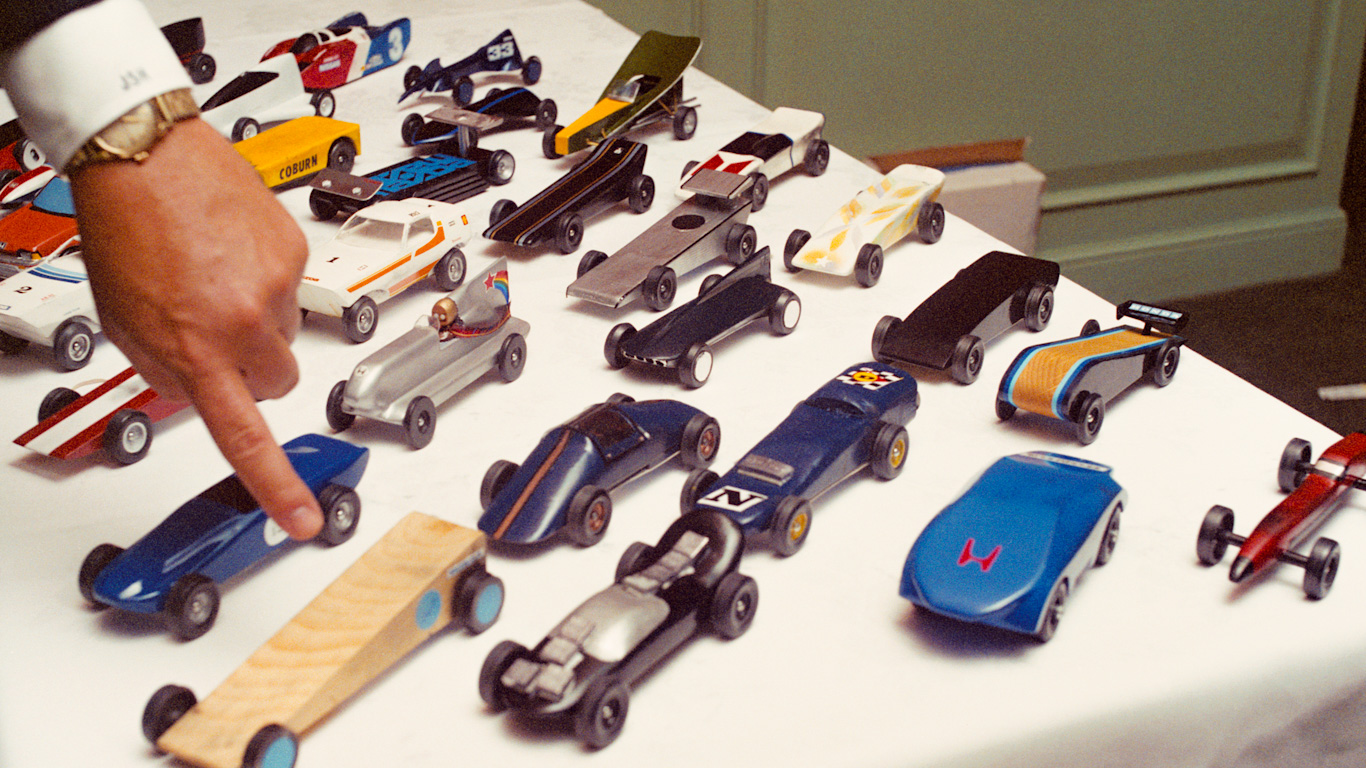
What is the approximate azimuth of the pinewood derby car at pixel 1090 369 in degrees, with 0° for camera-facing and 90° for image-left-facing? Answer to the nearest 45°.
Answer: approximately 45°

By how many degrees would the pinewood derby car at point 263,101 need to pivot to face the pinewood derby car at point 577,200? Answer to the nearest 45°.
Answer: approximately 90° to its left

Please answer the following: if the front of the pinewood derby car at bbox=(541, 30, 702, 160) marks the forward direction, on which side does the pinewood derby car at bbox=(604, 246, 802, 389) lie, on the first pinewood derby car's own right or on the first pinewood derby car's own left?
on the first pinewood derby car's own left

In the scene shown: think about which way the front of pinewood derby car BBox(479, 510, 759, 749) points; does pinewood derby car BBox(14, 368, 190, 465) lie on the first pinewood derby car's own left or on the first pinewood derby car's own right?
on the first pinewood derby car's own right

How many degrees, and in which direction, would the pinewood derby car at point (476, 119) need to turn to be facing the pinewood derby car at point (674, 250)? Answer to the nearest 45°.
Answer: approximately 90° to its left

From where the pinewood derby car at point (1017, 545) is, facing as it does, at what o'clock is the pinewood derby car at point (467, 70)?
the pinewood derby car at point (467, 70) is roughly at 3 o'clock from the pinewood derby car at point (1017, 545).

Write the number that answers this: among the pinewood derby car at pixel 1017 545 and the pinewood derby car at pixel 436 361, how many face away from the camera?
0

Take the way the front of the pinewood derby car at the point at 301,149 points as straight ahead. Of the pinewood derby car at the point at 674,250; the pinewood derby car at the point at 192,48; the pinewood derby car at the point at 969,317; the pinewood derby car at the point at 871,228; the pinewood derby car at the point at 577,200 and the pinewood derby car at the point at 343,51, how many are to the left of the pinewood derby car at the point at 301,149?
4

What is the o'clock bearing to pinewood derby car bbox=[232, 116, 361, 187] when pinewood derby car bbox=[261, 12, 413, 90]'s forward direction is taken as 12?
pinewood derby car bbox=[232, 116, 361, 187] is roughly at 11 o'clock from pinewood derby car bbox=[261, 12, 413, 90].

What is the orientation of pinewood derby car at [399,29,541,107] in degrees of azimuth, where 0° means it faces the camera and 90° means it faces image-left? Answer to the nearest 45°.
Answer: approximately 45°

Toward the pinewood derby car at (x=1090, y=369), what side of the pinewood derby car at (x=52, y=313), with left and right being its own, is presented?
left

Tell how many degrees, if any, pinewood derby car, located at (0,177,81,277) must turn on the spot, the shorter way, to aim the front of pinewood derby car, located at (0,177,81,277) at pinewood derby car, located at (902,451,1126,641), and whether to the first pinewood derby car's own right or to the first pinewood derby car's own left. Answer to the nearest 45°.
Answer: approximately 90° to the first pinewood derby car's own left

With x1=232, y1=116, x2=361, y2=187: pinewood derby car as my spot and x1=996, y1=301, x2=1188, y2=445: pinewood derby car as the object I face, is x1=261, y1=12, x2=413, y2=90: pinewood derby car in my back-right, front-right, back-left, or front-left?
back-left
